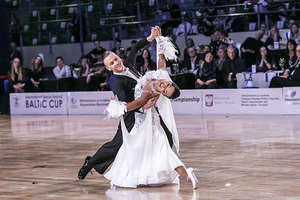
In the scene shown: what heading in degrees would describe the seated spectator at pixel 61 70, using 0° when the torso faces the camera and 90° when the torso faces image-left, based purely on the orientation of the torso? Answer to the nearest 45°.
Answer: approximately 0°

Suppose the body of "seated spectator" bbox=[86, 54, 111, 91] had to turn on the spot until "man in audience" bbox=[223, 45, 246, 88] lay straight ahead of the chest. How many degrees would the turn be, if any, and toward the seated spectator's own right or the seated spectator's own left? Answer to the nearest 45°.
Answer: approximately 45° to the seated spectator's own left

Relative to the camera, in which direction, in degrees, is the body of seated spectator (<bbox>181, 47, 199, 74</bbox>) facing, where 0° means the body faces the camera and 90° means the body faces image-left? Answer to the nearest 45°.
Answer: approximately 0°

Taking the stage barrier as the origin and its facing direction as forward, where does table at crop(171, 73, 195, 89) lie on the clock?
The table is roughly at 7 o'clock from the stage barrier.

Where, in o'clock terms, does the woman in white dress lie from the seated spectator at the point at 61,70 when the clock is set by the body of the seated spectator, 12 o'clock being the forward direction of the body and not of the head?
The woman in white dress is roughly at 12 o'clock from the seated spectator.

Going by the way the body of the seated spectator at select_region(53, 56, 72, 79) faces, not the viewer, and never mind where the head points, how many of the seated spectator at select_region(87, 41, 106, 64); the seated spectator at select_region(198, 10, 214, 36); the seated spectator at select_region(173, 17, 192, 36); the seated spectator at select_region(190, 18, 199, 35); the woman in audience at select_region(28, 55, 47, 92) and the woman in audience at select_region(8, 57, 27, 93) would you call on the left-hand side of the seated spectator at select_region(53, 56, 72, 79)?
4
